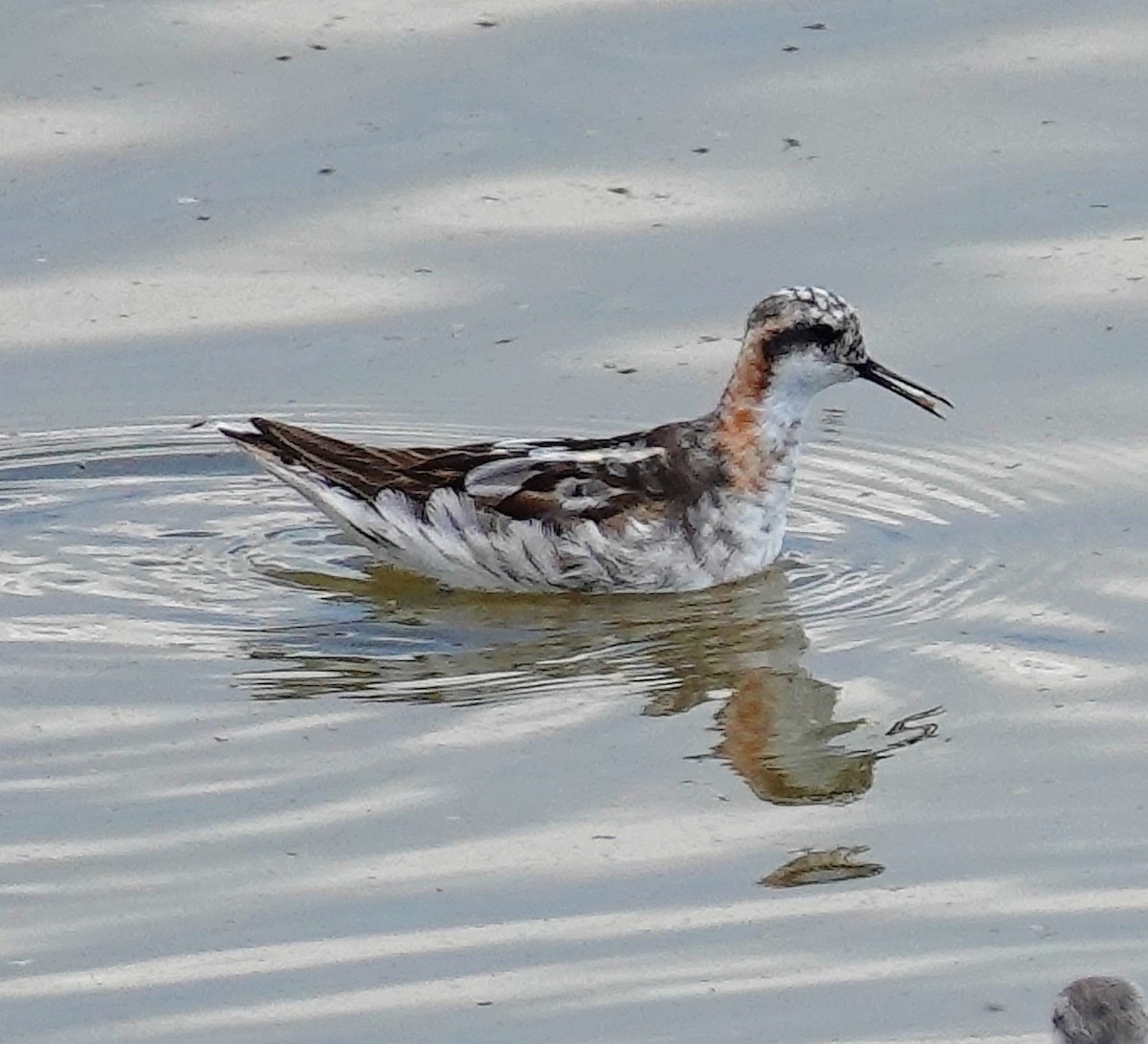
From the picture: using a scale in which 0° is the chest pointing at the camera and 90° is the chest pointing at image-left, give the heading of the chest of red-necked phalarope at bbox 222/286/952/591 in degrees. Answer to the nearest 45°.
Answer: approximately 270°
